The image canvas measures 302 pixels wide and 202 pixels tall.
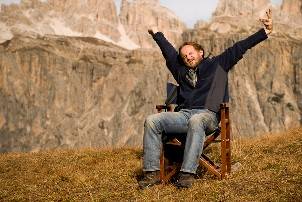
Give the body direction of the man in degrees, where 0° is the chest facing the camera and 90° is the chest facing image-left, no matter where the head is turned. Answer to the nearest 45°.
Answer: approximately 45°
